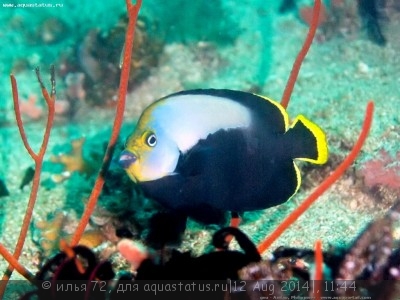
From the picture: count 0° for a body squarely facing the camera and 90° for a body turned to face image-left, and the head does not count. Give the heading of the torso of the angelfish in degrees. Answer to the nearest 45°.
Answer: approximately 90°
